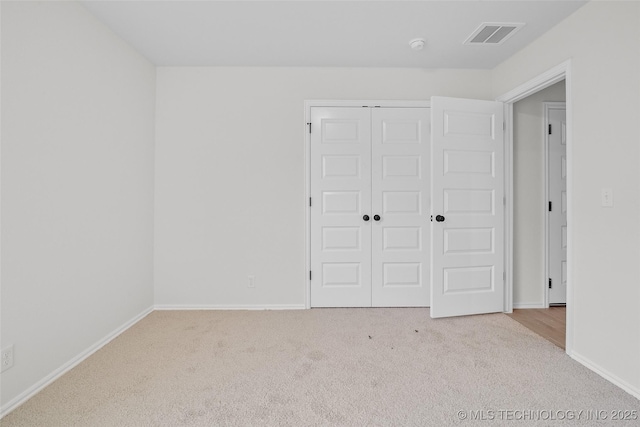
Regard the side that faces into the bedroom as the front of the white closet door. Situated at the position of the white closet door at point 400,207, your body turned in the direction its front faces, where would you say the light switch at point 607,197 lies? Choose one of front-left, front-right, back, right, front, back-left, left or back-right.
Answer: front-left

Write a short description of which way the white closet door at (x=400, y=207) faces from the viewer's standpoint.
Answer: facing the viewer

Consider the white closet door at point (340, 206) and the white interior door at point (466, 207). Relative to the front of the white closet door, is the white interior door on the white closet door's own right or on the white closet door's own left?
on the white closet door's own left

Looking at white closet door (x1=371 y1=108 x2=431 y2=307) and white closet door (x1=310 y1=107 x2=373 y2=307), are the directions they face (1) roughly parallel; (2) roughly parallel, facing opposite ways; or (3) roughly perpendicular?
roughly parallel

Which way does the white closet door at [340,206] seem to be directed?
toward the camera

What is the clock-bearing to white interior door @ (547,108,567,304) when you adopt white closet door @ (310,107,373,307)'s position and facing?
The white interior door is roughly at 9 o'clock from the white closet door.

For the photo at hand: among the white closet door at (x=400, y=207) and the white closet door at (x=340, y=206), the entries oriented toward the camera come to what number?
2

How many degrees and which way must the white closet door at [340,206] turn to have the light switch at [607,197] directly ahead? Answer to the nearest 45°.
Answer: approximately 45° to its left

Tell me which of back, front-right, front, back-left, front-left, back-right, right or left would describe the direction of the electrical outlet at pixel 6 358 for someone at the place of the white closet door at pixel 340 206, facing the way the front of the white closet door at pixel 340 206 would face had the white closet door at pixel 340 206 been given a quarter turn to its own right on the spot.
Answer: front-left
